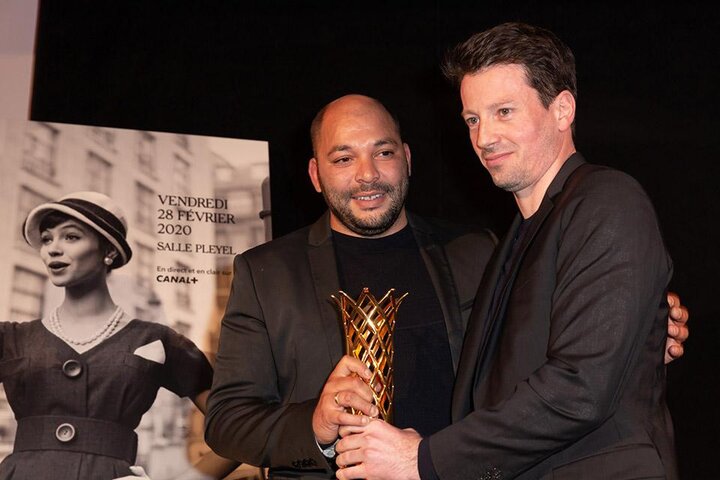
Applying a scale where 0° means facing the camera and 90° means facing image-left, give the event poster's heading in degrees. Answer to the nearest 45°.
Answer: approximately 0°
